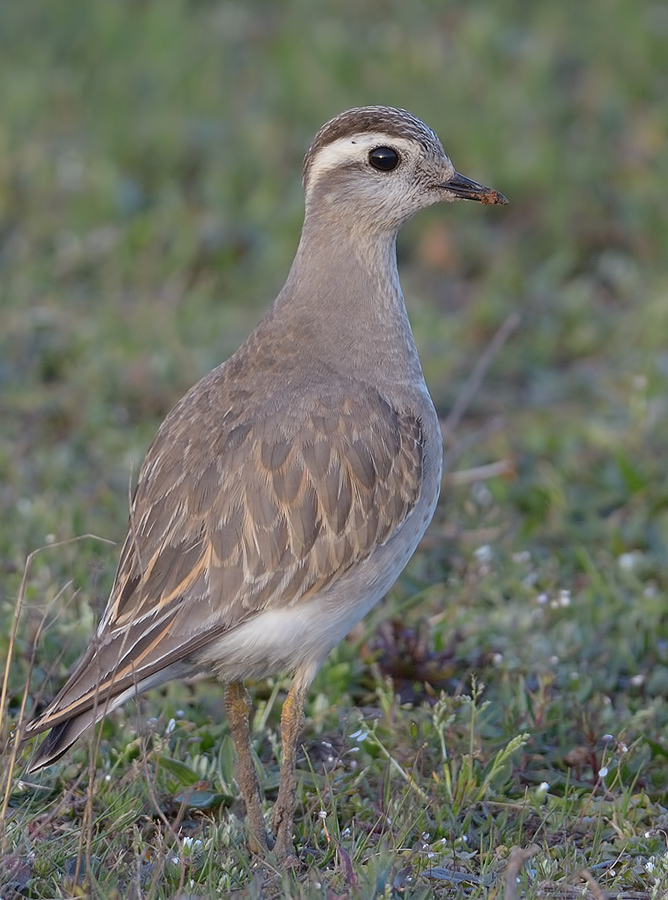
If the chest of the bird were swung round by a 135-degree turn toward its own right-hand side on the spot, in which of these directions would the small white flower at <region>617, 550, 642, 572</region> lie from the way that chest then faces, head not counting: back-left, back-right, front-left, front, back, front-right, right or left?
back

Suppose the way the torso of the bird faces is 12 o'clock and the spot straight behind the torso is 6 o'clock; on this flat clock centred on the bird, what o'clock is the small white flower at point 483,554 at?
The small white flower is roughly at 10 o'clock from the bird.

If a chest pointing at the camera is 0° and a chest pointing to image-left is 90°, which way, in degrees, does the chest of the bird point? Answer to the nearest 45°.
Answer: approximately 270°
